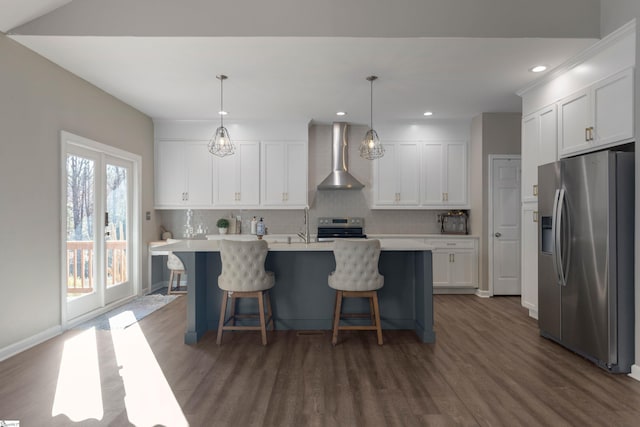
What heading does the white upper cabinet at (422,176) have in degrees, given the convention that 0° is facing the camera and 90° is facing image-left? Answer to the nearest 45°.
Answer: approximately 0°

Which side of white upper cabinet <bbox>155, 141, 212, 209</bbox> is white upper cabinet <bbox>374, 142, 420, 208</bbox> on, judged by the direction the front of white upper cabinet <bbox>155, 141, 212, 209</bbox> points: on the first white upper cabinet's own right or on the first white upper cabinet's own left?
on the first white upper cabinet's own left

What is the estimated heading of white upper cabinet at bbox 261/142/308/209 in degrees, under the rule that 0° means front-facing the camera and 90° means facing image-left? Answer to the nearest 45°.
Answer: approximately 0°

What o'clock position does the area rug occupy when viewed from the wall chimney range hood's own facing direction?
The area rug is roughly at 2 o'clock from the wall chimney range hood.

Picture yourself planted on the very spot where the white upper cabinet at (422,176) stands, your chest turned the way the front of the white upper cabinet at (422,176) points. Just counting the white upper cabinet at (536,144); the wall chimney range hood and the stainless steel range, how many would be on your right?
2

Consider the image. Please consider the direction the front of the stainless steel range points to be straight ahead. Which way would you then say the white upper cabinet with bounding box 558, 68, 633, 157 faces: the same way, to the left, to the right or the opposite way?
to the right

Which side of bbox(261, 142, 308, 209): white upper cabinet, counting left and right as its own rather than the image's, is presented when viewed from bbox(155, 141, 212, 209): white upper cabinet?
right

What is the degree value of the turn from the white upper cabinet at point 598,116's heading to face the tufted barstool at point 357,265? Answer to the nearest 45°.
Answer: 0° — it already faces it

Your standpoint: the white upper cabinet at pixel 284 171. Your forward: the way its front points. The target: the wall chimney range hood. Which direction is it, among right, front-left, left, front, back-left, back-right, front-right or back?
left

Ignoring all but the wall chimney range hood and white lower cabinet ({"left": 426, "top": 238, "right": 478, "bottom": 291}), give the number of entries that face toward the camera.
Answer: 2
